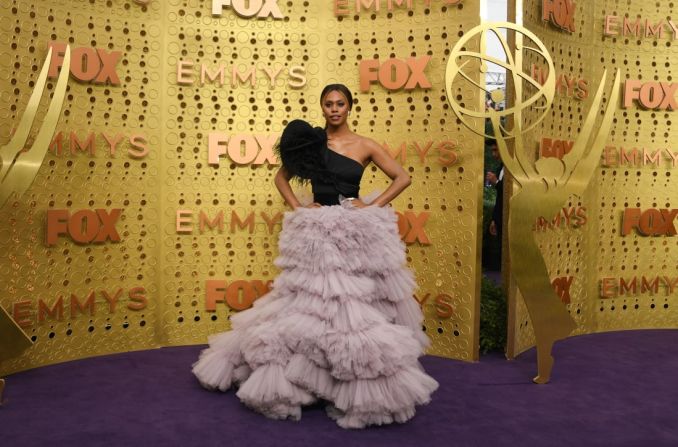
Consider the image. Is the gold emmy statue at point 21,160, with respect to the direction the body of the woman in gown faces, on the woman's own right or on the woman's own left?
on the woman's own right

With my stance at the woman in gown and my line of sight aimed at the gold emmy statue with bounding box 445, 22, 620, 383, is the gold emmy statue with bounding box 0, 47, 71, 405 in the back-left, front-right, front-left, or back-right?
back-left

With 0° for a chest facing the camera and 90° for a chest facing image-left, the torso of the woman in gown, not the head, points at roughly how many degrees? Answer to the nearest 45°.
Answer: approximately 0°

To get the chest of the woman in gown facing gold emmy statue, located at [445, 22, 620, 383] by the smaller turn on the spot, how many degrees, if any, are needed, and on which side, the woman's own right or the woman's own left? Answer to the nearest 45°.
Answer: approximately 90° to the woman's own left
